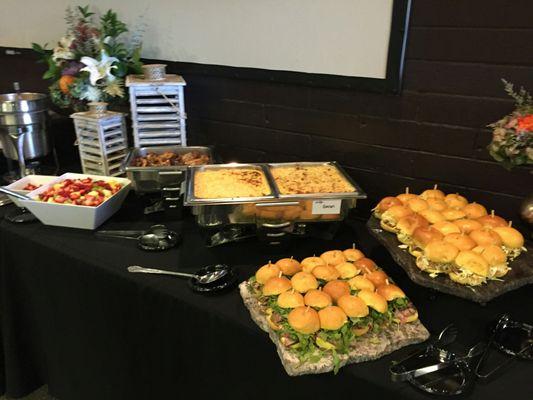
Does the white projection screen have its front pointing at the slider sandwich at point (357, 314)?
yes

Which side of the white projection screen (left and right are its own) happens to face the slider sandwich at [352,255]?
front

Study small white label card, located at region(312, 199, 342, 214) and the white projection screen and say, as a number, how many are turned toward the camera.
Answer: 2

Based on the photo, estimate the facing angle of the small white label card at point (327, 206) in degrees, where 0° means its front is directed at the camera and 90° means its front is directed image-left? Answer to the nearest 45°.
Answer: approximately 0°

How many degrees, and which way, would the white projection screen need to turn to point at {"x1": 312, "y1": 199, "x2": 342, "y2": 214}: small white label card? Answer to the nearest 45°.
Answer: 0° — it already faces it

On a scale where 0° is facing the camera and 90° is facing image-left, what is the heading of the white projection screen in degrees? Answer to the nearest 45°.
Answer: approximately 0°

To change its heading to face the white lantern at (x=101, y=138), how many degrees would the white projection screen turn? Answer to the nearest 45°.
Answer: approximately 90° to its right

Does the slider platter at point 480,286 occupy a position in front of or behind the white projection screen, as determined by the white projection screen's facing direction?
in front

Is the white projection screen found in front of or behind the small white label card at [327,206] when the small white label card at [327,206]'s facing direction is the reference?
behind

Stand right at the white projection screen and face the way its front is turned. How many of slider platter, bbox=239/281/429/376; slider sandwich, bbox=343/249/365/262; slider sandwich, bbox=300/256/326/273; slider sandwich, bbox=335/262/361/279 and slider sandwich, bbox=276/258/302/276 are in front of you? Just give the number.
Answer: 5

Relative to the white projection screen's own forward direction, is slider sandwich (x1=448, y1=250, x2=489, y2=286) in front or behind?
in front
